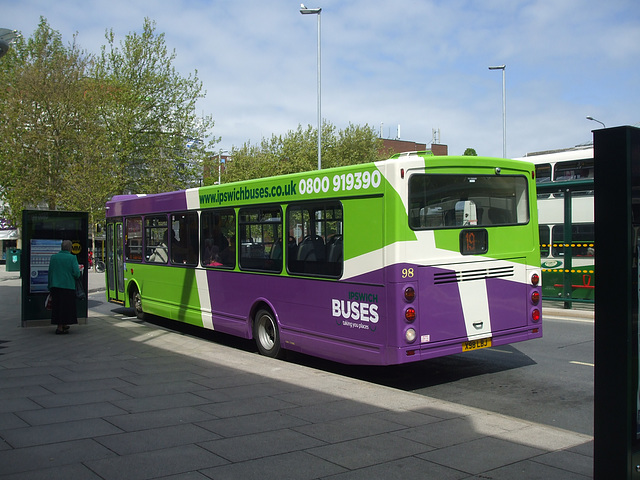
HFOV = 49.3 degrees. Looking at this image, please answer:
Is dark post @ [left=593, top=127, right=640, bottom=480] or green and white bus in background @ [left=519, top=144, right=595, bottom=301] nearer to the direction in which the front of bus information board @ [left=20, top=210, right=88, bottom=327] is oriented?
the dark post

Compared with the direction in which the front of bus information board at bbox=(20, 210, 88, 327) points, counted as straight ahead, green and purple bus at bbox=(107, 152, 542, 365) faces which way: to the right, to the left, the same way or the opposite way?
the opposite way

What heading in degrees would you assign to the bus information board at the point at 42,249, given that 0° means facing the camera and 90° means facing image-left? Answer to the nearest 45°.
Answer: approximately 0°

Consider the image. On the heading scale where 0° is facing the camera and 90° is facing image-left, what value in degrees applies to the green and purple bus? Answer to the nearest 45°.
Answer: approximately 135°

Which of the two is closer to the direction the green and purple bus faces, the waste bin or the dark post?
the waste bin

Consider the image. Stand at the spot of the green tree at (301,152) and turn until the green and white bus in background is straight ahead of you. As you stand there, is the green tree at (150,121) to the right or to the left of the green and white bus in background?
right

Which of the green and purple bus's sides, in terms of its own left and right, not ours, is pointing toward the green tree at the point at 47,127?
front

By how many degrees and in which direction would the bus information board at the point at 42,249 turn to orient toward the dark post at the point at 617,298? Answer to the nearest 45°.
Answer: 0° — it already faces it

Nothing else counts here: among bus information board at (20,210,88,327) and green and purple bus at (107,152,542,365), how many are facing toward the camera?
1

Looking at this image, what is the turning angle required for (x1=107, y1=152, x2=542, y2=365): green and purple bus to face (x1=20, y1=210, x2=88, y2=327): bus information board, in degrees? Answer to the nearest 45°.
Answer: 0° — it already faces it

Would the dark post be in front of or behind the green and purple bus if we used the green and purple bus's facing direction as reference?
behind

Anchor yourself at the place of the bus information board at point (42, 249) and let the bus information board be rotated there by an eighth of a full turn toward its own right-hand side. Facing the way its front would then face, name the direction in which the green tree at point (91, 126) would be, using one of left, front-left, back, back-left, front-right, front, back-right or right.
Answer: back-right

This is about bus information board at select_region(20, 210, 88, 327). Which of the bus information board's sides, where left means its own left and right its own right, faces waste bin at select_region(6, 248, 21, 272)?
back

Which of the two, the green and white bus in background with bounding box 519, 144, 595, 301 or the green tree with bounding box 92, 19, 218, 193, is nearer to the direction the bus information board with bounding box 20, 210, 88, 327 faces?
the green and white bus in background
